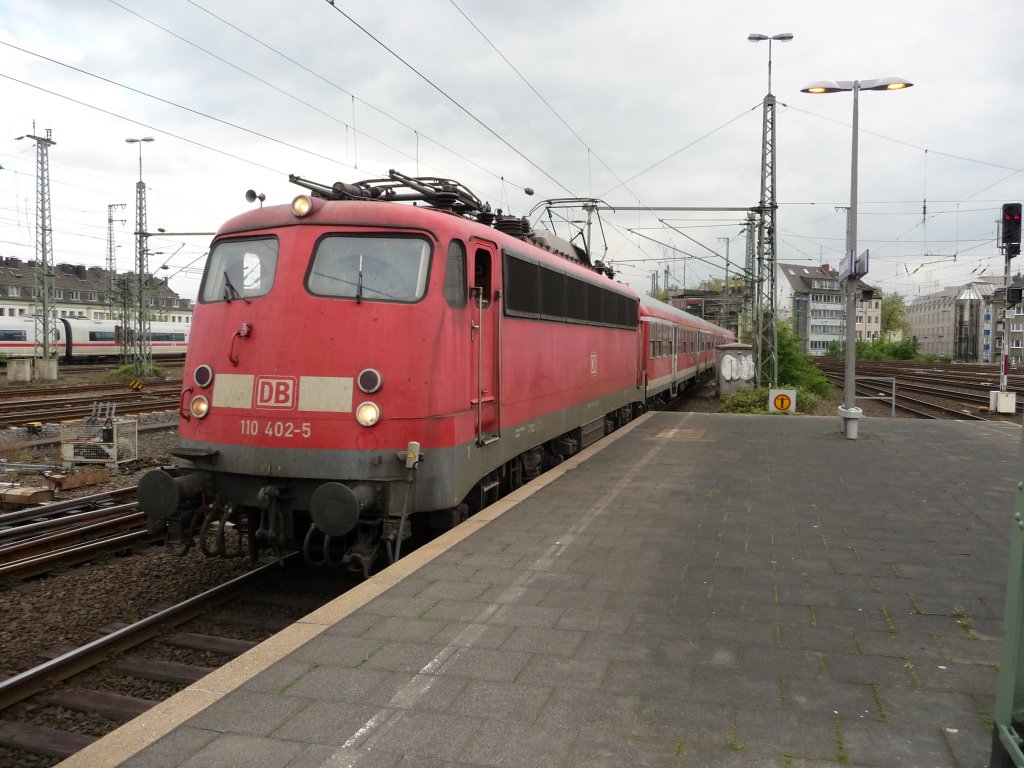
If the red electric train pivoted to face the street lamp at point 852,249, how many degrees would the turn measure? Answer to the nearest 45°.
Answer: approximately 180°

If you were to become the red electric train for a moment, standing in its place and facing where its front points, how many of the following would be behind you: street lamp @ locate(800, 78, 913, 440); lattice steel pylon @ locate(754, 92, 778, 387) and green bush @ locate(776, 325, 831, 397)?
3

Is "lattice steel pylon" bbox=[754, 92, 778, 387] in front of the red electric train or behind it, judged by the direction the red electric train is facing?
behind

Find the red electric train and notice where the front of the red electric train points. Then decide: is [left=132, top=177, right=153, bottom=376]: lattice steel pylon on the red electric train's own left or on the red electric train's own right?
on the red electric train's own right

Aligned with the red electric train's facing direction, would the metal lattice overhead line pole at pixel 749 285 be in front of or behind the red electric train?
behind

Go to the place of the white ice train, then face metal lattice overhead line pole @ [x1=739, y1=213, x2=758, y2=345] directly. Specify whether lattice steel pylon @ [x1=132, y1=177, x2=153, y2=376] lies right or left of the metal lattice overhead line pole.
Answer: right

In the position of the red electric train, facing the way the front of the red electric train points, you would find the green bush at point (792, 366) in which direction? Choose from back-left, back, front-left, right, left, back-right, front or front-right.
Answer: back

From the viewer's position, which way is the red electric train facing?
facing the viewer and to the left of the viewer

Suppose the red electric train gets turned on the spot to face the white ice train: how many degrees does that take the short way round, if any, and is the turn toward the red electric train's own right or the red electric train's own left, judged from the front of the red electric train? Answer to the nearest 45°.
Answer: approximately 90° to the red electric train's own right

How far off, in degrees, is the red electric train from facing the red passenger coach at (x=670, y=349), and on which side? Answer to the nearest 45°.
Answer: approximately 180°

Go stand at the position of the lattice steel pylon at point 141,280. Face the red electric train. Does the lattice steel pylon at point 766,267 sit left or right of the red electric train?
left

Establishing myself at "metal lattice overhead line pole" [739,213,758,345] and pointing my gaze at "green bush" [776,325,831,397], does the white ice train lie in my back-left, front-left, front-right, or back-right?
back-right
